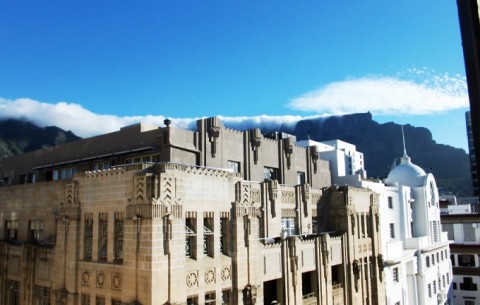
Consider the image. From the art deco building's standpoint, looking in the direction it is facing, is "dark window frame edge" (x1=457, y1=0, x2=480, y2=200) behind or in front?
in front

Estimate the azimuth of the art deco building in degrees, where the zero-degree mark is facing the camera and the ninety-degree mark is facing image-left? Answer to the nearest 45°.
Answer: approximately 315°
